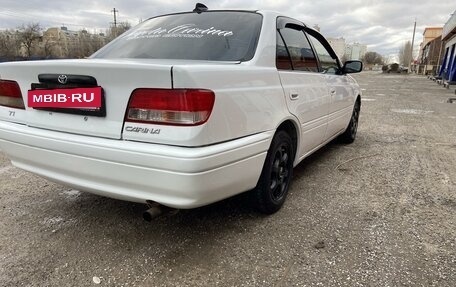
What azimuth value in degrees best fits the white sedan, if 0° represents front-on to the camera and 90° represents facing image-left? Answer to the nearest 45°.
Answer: approximately 225°
